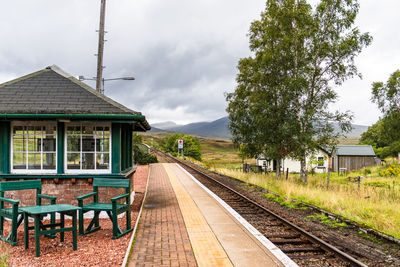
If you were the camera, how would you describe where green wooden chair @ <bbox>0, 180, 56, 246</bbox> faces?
facing the viewer and to the right of the viewer

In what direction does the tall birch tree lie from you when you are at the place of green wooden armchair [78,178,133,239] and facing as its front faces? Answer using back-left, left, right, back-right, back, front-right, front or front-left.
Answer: back

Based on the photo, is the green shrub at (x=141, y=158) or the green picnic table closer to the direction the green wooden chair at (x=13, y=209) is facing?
the green picnic table

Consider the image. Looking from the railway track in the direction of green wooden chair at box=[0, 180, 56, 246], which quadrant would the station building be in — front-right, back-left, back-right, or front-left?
front-right

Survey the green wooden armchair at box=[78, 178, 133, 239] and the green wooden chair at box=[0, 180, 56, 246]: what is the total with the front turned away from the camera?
0

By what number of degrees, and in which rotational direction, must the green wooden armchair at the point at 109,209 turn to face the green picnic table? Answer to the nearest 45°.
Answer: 0° — it already faces it

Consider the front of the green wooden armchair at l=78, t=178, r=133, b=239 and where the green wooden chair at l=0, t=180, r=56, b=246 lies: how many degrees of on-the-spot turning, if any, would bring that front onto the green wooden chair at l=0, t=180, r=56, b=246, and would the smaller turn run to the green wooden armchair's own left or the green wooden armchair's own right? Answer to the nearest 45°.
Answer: approximately 45° to the green wooden armchair's own right

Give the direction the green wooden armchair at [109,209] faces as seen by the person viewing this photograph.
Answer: facing the viewer and to the left of the viewer

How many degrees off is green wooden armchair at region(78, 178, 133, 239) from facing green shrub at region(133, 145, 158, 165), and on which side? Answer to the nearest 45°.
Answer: approximately 135° to its right

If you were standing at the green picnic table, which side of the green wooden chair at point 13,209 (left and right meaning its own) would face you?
front
